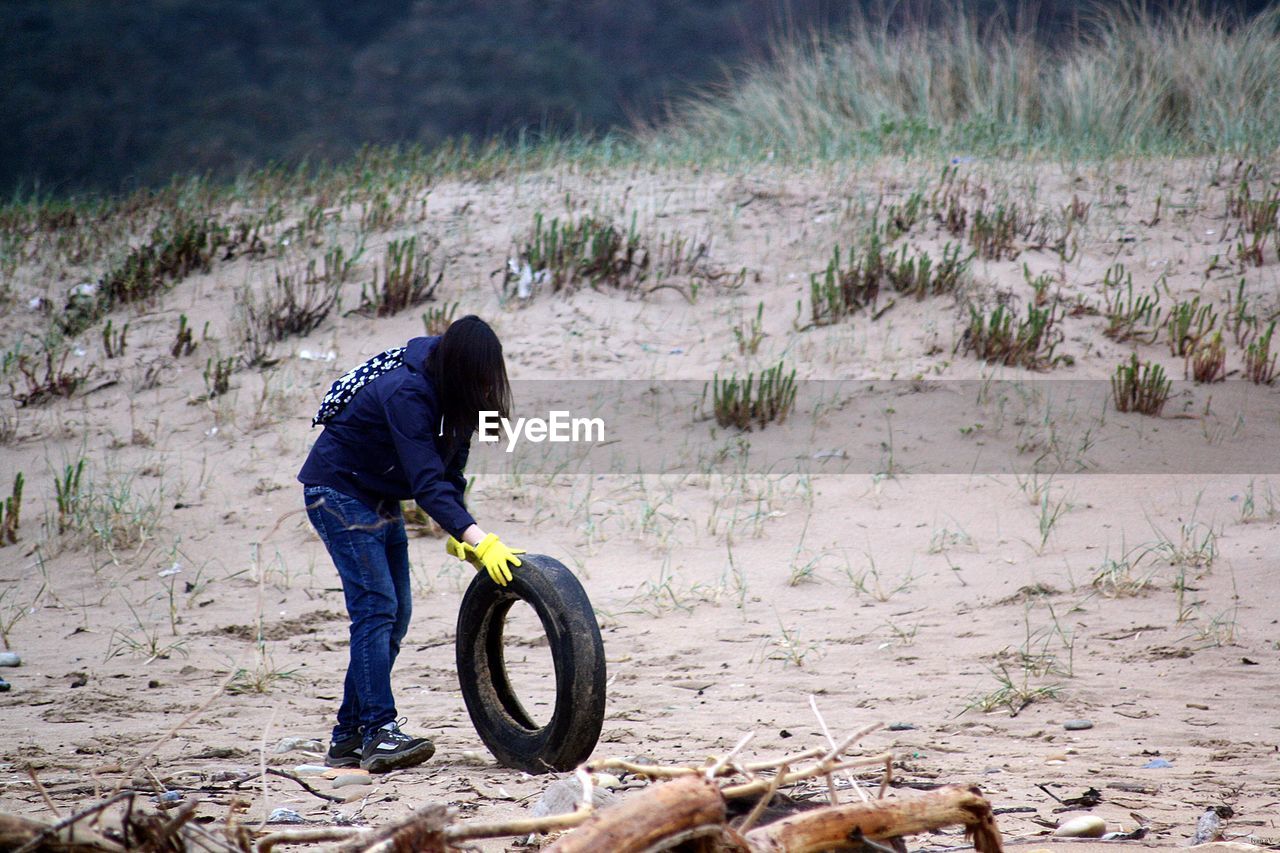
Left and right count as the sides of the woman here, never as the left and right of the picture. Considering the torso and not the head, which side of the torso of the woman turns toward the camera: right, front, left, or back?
right

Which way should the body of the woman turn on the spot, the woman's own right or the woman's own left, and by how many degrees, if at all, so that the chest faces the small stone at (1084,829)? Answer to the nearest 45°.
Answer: approximately 45° to the woman's own right

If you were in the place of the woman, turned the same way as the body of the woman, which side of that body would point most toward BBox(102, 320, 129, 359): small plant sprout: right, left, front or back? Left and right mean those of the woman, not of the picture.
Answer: left

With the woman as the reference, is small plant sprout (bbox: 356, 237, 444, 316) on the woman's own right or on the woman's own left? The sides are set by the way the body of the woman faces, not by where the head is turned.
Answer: on the woman's own left

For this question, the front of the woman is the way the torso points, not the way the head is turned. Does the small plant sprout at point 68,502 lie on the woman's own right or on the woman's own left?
on the woman's own left

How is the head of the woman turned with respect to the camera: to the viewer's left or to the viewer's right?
to the viewer's right
